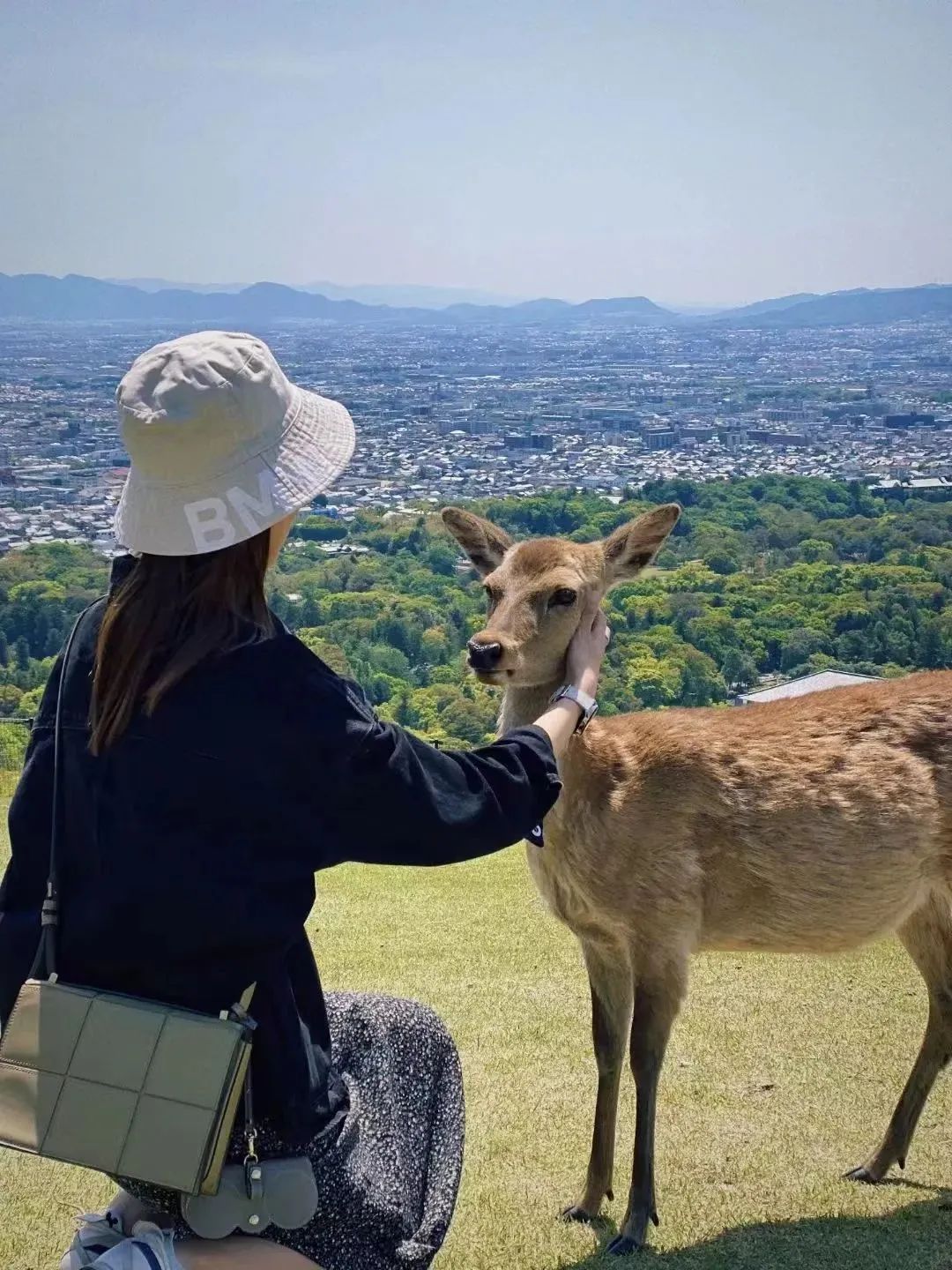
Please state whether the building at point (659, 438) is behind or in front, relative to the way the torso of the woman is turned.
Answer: in front

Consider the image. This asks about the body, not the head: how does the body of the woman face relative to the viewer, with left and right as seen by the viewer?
facing away from the viewer and to the right of the viewer

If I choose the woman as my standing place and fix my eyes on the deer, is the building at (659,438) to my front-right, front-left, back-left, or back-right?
front-left

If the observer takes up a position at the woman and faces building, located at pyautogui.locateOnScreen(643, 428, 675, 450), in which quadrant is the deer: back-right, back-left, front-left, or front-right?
front-right

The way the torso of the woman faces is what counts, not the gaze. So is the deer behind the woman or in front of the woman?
in front

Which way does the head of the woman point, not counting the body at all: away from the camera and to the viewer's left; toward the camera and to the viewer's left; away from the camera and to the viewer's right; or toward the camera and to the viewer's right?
away from the camera and to the viewer's right
